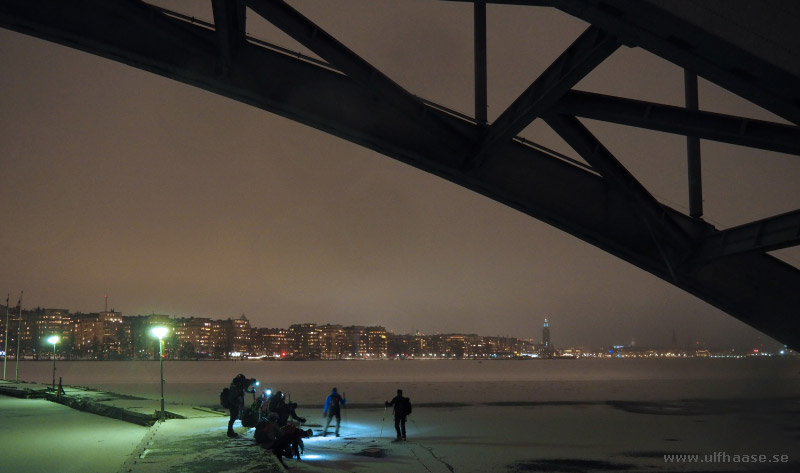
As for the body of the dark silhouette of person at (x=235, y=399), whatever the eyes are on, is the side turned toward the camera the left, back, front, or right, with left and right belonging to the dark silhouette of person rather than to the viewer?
right

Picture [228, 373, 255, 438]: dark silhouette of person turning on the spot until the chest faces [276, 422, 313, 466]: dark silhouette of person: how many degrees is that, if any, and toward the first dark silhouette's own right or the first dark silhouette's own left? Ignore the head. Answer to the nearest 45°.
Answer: approximately 90° to the first dark silhouette's own right

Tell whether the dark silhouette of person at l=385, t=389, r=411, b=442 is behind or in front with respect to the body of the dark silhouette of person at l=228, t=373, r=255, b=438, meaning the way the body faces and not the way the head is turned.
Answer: in front

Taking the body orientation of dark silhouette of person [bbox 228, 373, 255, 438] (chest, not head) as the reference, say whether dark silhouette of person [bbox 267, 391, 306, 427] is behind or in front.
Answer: in front
